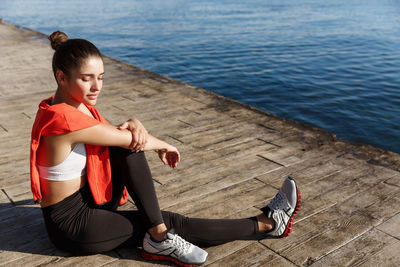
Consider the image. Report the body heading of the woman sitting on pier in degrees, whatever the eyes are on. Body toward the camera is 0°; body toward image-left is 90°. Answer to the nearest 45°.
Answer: approximately 270°
